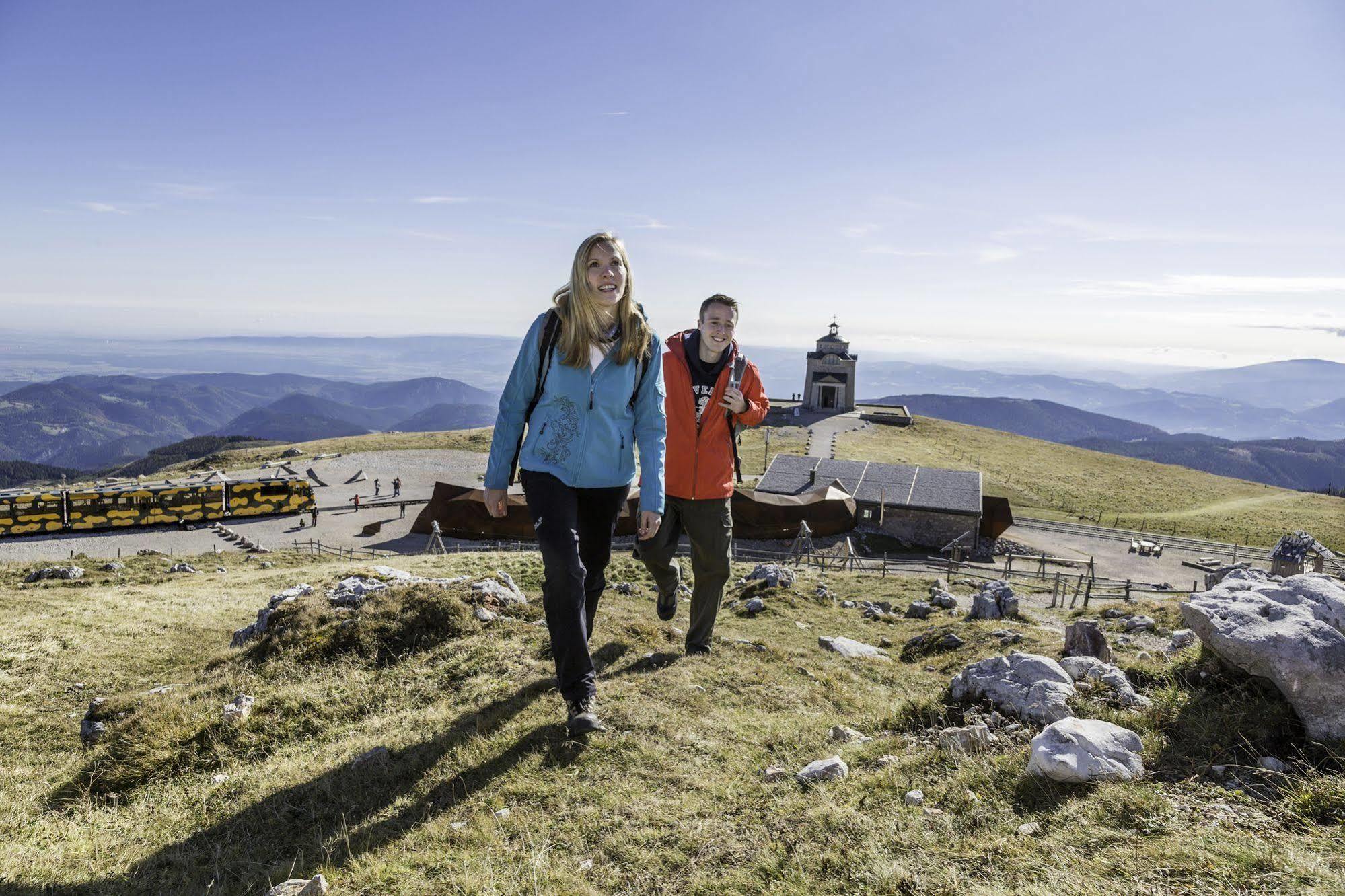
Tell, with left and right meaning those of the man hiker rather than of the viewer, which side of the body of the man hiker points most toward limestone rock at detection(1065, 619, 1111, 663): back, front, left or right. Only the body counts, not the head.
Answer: left

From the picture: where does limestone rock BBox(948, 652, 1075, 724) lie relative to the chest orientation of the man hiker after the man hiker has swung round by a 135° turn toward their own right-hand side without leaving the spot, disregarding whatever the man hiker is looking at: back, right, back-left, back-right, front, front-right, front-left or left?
back

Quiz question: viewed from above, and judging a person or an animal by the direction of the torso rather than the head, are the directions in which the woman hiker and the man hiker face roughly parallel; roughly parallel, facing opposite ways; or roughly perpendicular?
roughly parallel

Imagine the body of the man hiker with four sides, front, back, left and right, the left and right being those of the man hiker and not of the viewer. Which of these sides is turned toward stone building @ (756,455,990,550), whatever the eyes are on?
back

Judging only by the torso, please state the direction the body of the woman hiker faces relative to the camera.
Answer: toward the camera

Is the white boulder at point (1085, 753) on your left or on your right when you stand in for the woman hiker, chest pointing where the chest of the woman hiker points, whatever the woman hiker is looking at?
on your left

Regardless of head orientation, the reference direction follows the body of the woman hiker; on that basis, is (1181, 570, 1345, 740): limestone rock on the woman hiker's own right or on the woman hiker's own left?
on the woman hiker's own left

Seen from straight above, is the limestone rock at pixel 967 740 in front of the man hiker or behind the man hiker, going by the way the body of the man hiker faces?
in front

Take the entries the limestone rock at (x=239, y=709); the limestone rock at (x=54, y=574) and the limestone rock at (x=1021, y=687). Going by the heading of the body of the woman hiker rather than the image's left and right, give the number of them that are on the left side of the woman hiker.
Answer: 1

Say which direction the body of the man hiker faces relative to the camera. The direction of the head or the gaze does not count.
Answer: toward the camera

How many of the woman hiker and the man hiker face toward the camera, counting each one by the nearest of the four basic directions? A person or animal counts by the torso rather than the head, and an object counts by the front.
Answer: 2

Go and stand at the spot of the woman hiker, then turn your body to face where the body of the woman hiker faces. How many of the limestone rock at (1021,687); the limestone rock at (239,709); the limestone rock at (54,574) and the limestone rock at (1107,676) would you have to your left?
2
